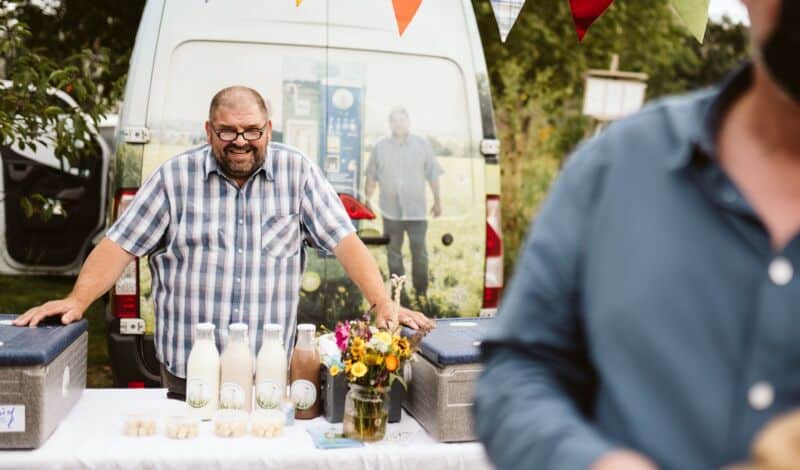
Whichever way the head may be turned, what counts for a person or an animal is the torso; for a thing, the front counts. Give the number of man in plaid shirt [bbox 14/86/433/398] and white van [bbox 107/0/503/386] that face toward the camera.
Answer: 1

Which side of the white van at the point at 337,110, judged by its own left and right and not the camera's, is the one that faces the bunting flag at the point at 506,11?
back

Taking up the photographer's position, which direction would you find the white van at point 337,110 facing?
facing away from the viewer

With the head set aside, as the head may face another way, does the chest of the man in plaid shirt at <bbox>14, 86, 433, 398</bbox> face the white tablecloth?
yes

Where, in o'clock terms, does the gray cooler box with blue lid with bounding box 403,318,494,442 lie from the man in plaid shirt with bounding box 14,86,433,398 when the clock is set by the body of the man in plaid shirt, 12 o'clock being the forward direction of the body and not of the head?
The gray cooler box with blue lid is roughly at 11 o'clock from the man in plaid shirt.

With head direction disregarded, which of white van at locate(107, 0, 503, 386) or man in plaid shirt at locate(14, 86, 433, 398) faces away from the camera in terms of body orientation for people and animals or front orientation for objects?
the white van

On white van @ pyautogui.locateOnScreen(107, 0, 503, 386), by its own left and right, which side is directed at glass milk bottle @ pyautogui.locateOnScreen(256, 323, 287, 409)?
back

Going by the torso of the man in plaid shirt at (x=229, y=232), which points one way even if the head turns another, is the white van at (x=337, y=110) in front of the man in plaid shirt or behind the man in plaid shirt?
behind

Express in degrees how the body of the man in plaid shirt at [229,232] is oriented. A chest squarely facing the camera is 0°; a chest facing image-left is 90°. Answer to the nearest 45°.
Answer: approximately 0°

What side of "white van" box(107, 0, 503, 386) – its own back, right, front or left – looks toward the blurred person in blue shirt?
back

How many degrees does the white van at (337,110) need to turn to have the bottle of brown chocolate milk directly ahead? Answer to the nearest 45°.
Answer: approximately 180°

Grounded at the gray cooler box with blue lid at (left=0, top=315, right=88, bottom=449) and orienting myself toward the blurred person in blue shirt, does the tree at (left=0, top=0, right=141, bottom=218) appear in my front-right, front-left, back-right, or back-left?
back-left

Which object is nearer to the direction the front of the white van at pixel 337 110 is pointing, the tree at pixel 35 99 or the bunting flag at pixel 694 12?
the tree

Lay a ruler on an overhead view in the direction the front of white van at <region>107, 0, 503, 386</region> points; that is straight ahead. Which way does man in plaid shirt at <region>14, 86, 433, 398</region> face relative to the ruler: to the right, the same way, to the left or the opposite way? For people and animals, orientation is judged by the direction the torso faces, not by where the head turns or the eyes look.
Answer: the opposite way

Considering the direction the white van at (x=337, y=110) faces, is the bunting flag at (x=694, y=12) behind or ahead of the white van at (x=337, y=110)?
behind

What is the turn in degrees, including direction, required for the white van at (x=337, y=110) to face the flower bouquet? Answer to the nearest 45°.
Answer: approximately 180°
